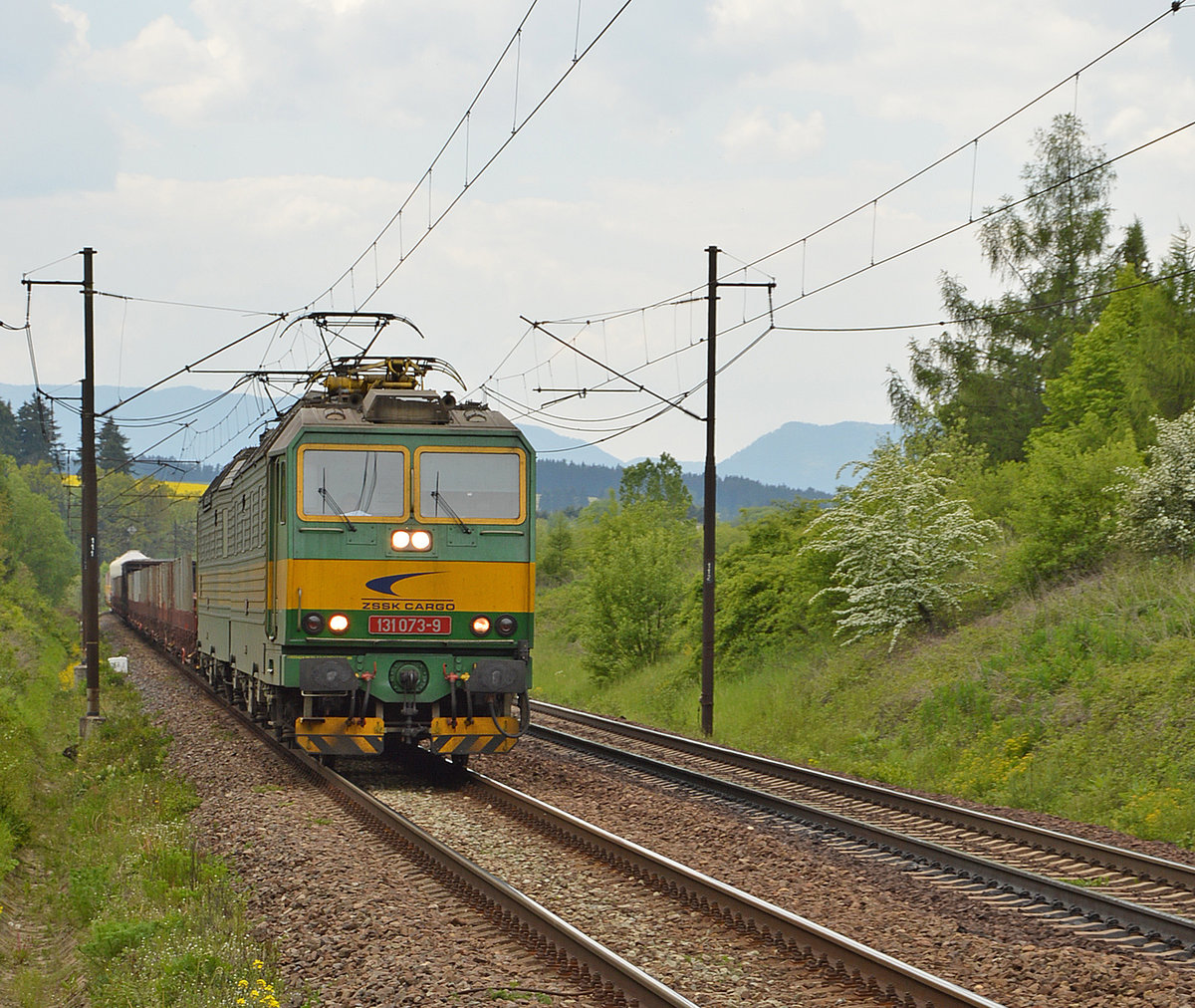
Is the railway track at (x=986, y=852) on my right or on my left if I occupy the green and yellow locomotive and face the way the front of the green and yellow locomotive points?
on my left

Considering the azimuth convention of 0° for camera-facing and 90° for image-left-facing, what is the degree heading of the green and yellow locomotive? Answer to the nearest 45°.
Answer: approximately 0°

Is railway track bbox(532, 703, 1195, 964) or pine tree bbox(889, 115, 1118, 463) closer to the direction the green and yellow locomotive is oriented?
the railway track

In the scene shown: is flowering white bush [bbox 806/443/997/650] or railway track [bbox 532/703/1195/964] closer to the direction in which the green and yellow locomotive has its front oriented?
the railway track

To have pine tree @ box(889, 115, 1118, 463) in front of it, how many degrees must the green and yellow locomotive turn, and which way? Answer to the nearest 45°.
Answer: approximately 135° to its left
